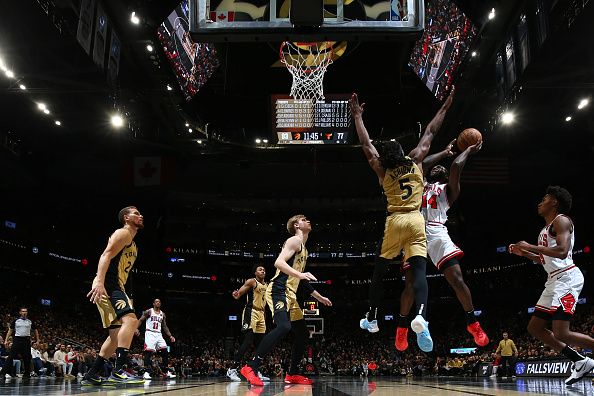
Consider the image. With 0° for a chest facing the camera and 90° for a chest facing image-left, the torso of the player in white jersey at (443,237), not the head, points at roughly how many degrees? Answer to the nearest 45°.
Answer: approximately 45°

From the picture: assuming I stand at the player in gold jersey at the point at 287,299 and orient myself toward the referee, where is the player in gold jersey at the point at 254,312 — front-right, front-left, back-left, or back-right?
front-right

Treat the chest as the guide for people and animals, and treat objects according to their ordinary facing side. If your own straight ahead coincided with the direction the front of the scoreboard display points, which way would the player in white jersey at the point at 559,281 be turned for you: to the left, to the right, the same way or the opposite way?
to the right

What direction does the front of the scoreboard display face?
toward the camera

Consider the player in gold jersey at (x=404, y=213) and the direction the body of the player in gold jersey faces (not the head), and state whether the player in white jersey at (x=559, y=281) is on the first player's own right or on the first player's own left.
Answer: on the first player's own right

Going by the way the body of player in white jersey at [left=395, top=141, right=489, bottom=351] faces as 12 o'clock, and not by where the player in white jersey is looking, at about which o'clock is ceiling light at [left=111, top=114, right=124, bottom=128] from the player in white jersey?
The ceiling light is roughly at 3 o'clock from the player in white jersey.

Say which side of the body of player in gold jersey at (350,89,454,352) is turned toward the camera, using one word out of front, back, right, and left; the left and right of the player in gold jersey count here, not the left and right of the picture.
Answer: back

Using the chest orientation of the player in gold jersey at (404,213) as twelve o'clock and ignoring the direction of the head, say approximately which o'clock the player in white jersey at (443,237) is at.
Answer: The player in white jersey is roughly at 1 o'clock from the player in gold jersey.

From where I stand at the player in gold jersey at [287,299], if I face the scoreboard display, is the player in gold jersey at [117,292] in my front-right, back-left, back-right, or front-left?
back-left

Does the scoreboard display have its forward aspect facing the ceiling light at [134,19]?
no

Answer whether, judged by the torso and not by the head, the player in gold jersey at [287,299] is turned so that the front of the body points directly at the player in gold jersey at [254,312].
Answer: no

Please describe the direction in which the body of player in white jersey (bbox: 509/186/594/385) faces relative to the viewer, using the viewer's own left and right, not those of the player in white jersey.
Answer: facing to the left of the viewer

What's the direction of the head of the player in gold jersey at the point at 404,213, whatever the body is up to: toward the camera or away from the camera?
away from the camera

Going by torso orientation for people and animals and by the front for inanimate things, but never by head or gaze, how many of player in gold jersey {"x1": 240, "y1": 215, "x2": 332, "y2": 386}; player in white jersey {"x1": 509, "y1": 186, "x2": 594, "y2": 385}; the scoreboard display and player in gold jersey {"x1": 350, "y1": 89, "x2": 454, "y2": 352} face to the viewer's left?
1

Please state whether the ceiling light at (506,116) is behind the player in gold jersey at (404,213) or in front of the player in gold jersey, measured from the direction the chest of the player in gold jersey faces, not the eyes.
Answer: in front
